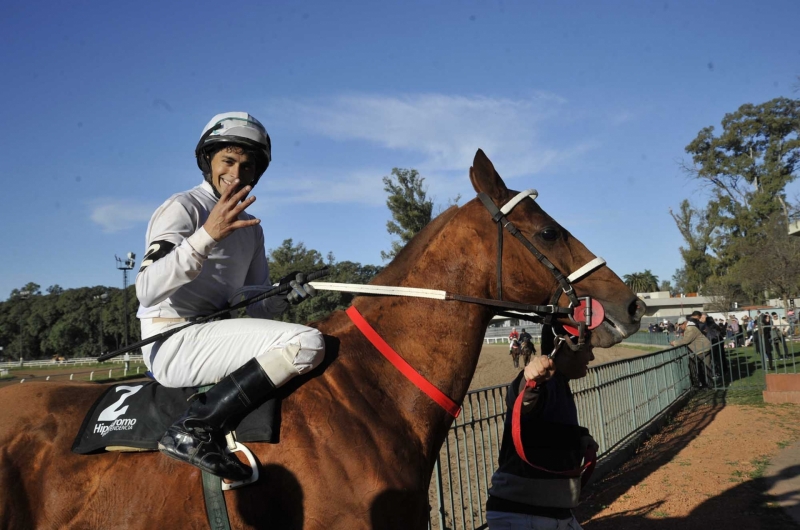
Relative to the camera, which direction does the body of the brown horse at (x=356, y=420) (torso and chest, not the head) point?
to the viewer's right

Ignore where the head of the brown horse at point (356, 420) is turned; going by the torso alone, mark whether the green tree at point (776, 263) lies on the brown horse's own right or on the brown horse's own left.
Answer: on the brown horse's own left

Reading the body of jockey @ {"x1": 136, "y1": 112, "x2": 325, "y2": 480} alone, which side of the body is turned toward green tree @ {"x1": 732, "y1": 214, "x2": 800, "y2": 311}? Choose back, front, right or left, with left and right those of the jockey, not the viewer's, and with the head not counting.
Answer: left

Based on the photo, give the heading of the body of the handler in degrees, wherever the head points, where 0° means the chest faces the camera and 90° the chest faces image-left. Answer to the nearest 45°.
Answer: approximately 270°

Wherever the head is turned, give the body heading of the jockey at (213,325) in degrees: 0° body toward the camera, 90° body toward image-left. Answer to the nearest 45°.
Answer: approximately 315°
